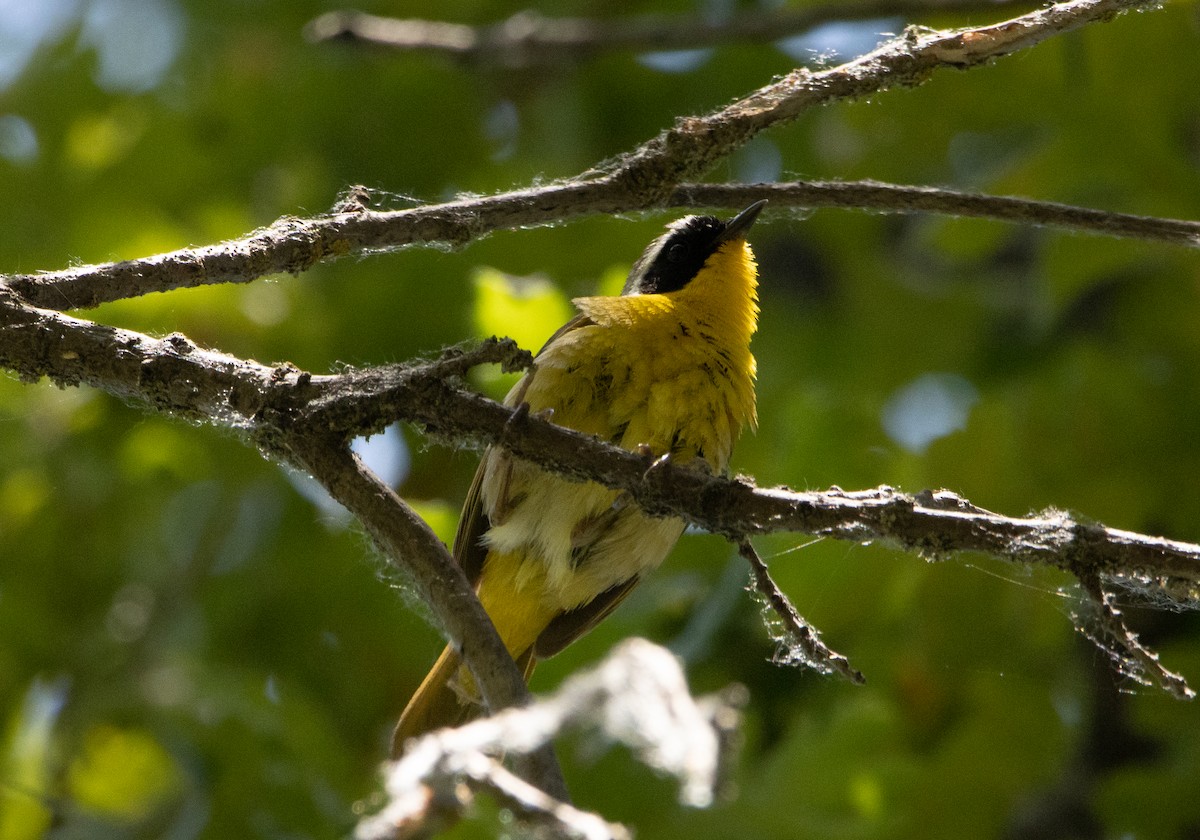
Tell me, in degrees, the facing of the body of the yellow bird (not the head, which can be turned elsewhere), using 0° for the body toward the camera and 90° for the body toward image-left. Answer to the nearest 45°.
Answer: approximately 315°

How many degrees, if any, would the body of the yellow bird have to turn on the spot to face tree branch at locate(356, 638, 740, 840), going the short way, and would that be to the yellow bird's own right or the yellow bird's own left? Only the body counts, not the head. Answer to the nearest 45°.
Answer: approximately 45° to the yellow bird's own right
